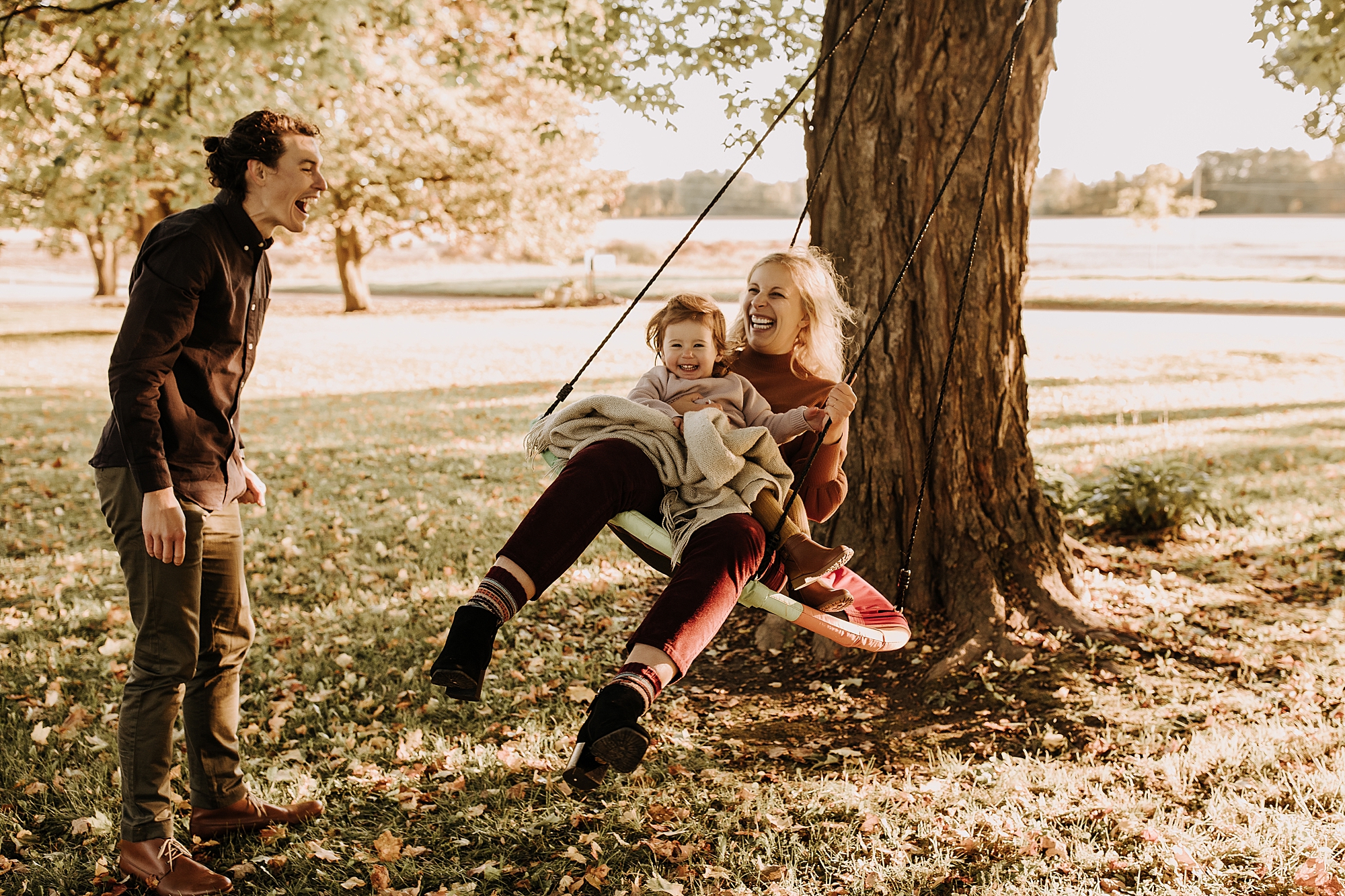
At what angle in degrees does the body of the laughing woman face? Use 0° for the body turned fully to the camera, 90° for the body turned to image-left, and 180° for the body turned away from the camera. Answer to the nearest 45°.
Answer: approximately 45°

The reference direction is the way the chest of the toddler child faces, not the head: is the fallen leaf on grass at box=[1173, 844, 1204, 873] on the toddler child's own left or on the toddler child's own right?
on the toddler child's own left

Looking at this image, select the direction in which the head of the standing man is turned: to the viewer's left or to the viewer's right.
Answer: to the viewer's right

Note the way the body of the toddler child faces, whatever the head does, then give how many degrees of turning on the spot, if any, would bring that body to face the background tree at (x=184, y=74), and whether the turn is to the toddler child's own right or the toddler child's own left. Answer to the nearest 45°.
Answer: approximately 135° to the toddler child's own right

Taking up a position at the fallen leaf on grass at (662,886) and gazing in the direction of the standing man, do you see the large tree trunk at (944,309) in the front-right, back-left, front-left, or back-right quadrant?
back-right

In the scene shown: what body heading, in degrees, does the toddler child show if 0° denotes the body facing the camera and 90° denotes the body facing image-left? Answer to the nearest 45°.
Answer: approximately 0°

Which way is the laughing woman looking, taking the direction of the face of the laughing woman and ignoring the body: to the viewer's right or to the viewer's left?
to the viewer's left

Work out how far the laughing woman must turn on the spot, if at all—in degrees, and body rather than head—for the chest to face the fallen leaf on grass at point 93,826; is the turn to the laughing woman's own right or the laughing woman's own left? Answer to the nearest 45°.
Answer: approximately 45° to the laughing woman's own right

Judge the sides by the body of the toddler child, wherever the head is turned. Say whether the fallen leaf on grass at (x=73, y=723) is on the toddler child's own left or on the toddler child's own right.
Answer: on the toddler child's own right
